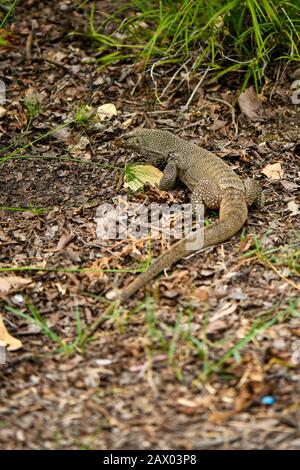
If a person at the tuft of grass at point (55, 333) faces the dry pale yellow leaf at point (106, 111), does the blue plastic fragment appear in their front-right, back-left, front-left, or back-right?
back-right

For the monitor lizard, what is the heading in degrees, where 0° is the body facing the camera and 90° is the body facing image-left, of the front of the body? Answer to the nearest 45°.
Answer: approximately 135°

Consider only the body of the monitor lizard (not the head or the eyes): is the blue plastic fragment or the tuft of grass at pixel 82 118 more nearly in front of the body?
the tuft of grass

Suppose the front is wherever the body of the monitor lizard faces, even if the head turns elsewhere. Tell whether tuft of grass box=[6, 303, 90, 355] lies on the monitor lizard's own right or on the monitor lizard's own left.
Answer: on the monitor lizard's own left
